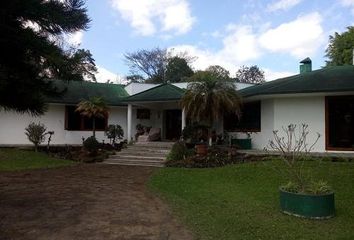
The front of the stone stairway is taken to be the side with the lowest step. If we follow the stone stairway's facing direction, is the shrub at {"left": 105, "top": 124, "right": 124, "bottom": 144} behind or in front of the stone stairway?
behind

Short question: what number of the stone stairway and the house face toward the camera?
2

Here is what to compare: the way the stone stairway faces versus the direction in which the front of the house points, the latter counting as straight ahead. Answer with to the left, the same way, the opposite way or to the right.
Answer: the same way

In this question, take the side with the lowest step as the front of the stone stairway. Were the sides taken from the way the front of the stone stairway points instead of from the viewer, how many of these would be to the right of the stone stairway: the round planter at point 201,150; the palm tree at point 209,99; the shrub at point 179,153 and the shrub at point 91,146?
1

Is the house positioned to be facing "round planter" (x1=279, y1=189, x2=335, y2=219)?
yes

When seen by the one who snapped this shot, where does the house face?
facing the viewer
